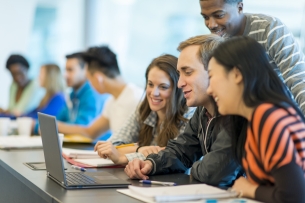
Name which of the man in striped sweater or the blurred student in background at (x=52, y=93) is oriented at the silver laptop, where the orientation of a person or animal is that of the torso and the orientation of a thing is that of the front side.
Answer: the man in striped sweater

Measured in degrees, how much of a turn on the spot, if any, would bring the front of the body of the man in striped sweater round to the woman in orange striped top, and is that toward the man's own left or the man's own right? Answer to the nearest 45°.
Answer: approximately 45° to the man's own left

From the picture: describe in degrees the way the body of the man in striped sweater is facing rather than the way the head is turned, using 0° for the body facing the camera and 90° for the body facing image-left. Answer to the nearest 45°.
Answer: approximately 45°

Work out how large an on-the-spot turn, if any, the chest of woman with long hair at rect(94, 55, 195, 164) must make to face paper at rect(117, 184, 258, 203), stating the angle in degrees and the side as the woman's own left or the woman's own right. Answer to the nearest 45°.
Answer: approximately 45° to the woman's own left

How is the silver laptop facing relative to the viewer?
to the viewer's right

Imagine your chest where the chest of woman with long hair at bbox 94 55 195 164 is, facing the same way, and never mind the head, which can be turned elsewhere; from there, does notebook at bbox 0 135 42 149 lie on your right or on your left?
on your right

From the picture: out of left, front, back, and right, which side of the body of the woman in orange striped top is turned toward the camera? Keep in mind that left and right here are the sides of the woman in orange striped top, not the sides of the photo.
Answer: left
